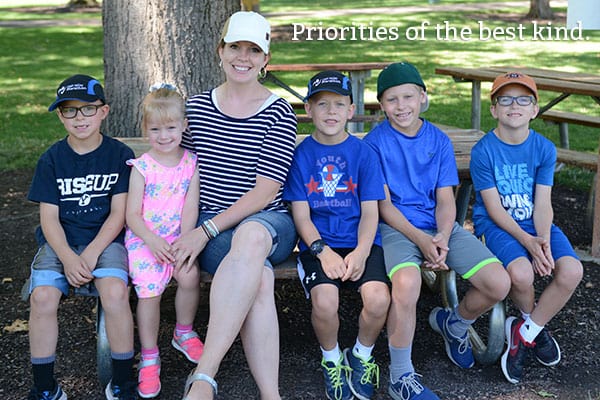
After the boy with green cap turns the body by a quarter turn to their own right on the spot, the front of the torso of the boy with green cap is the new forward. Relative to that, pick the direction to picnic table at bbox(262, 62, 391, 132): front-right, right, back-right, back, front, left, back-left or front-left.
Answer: right

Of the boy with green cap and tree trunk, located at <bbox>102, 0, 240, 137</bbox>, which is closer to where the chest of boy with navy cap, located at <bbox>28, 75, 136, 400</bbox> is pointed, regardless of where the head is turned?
the boy with green cap

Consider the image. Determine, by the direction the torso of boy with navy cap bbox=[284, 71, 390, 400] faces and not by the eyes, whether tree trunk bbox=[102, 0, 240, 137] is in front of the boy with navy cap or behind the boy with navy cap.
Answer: behind

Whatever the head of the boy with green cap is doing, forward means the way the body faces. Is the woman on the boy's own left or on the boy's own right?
on the boy's own right

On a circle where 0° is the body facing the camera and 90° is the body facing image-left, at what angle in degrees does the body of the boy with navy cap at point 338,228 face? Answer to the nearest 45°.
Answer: approximately 0°

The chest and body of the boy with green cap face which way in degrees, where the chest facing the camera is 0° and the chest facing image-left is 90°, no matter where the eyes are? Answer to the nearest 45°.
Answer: approximately 0°

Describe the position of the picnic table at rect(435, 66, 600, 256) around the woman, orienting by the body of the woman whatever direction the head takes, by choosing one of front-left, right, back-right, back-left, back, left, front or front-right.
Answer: back-left

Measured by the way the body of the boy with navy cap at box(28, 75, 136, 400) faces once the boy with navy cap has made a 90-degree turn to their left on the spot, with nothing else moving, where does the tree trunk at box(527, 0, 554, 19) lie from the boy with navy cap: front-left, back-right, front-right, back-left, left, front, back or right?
front-left

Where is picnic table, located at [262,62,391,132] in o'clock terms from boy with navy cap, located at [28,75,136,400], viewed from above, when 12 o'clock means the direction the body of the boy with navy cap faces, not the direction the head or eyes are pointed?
The picnic table is roughly at 7 o'clock from the boy with navy cap.

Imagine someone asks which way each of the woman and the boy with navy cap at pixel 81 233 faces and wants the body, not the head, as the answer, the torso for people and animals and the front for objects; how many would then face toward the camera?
2
